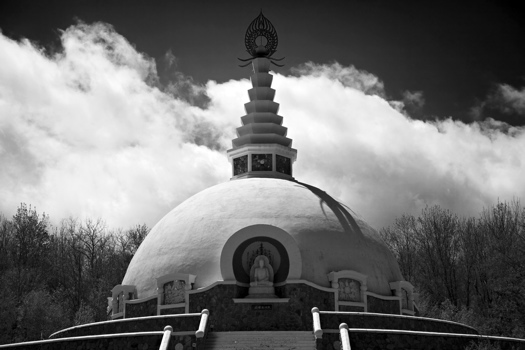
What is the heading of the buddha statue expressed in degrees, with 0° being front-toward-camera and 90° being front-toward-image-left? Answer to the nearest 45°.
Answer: approximately 0°
